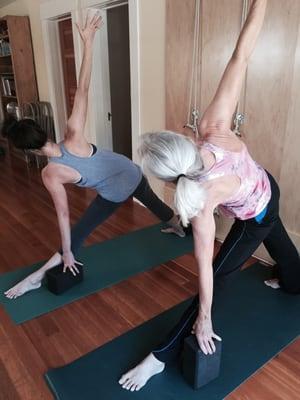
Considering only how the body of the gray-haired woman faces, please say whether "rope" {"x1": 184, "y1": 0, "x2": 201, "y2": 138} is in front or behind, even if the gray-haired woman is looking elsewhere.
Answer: in front

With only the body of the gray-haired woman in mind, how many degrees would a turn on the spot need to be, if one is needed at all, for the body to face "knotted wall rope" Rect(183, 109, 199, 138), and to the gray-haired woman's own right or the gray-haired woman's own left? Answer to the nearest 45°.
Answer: approximately 45° to the gray-haired woman's own right

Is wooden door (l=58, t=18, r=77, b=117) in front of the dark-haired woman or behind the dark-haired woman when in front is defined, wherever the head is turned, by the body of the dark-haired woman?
in front

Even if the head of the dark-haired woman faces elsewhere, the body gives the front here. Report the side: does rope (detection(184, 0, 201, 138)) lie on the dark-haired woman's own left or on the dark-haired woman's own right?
on the dark-haired woman's own right

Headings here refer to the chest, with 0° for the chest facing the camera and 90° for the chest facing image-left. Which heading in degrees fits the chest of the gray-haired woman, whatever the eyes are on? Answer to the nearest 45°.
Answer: approximately 135°

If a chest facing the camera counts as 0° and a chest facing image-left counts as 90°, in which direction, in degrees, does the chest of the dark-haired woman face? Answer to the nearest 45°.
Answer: approximately 135°

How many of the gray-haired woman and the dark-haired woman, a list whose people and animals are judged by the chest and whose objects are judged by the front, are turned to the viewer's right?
0

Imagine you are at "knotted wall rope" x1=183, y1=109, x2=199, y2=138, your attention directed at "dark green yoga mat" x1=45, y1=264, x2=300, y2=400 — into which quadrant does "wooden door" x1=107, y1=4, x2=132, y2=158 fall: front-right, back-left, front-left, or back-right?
back-right
